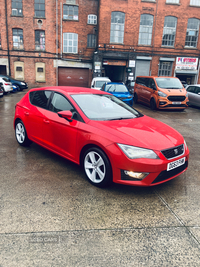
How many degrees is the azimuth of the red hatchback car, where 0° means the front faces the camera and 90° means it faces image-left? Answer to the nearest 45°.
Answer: approximately 315°

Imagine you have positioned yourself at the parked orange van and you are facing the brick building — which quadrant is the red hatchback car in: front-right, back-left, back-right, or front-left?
back-left

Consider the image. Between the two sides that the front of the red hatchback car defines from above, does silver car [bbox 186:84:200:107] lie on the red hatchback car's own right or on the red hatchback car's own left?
on the red hatchback car's own left

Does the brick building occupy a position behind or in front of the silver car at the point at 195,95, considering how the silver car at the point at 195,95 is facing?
behind

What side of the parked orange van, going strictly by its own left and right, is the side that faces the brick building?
back

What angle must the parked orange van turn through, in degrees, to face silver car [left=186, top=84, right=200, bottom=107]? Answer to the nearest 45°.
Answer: approximately 90° to its left

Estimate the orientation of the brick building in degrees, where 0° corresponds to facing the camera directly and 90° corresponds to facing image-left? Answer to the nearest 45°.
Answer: approximately 0°

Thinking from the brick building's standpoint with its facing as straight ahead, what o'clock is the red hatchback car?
The red hatchback car is roughly at 12 o'clock from the brick building.
